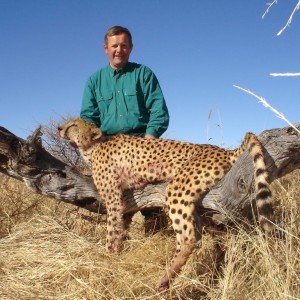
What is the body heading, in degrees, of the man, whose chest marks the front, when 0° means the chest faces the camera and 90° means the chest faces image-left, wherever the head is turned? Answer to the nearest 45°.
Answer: approximately 0°

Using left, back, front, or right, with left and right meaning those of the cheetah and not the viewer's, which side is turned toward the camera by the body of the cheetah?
left
